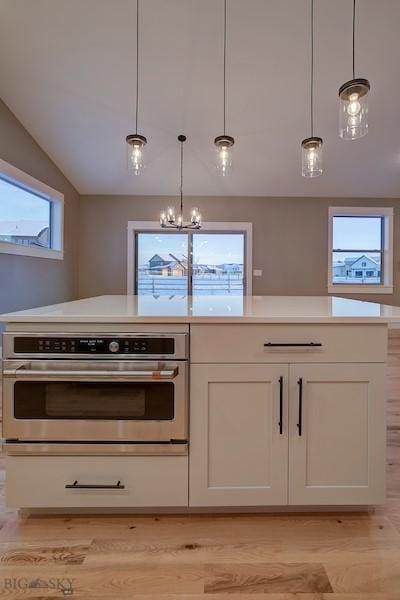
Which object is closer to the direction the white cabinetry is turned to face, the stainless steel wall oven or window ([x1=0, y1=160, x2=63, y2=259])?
the stainless steel wall oven

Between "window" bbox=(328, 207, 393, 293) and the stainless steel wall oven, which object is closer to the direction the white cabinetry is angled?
the stainless steel wall oven

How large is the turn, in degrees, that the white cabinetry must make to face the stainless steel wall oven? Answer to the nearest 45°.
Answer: approximately 90° to its right

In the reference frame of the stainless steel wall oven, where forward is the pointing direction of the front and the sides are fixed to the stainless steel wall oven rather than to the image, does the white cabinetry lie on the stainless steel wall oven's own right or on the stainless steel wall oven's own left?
on the stainless steel wall oven's own left

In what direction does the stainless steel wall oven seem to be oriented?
toward the camera

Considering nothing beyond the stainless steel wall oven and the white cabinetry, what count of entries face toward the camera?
2

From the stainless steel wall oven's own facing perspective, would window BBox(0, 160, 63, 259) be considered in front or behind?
behind

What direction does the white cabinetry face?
toward the camera

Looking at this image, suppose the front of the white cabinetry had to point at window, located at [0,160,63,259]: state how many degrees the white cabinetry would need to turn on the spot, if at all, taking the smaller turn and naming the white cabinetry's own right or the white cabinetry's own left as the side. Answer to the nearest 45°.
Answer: approximately 135° to the white cabinetry's own right

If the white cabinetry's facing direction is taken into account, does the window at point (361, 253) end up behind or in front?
behind
